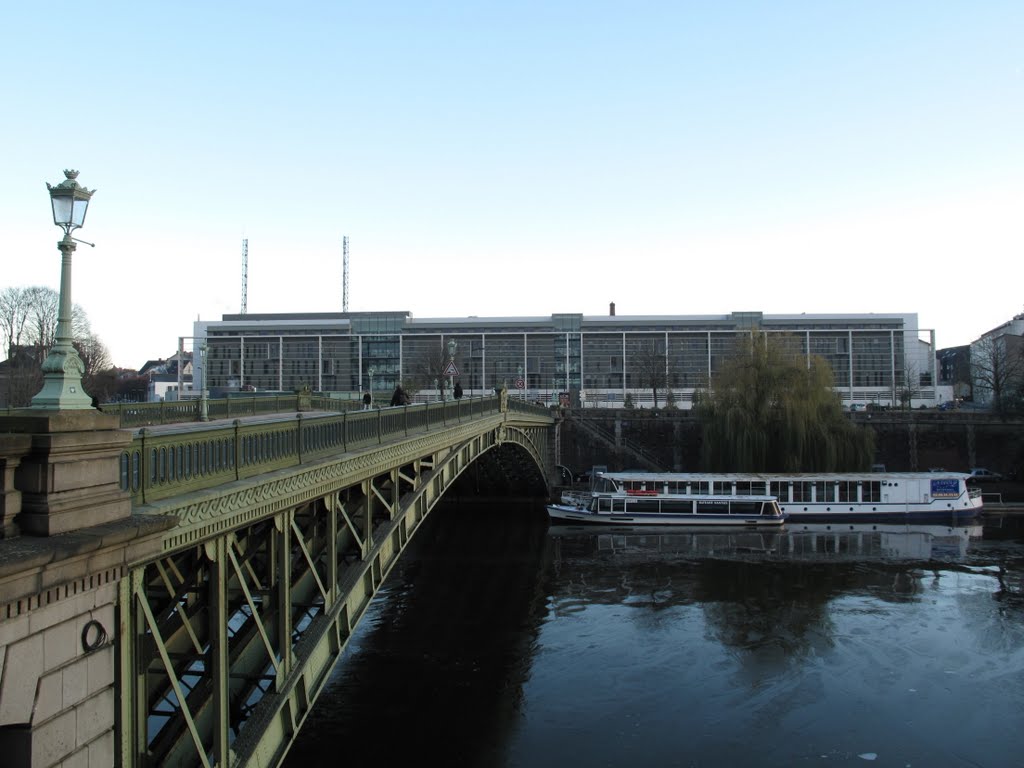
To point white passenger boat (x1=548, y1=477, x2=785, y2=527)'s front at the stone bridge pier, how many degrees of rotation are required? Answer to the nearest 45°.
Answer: approximately 90° to its left

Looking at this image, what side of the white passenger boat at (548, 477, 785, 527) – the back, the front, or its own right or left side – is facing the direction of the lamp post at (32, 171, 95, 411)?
left

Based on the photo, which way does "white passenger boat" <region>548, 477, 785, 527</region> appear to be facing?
to the viewer's left

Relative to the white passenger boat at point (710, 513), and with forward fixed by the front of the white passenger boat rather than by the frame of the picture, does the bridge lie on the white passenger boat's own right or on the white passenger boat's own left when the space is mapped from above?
on the white passenger boat's own left
